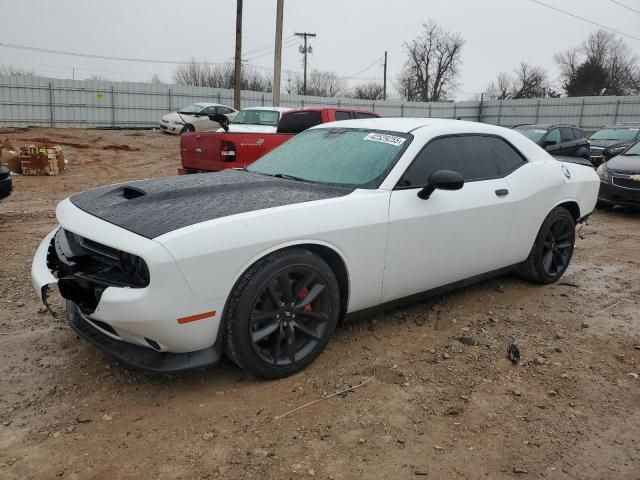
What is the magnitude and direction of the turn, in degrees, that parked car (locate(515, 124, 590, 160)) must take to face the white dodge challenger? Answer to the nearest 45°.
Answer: approximately 45° to its left

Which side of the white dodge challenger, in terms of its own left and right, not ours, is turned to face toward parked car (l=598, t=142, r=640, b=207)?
back

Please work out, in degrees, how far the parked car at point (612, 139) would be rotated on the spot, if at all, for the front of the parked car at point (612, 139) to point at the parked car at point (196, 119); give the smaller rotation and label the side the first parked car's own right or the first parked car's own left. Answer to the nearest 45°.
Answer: approximately 45° to the first parked car's own right

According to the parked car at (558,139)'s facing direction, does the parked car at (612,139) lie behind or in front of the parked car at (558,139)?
behind

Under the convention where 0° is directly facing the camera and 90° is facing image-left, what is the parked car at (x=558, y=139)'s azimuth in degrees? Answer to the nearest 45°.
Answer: approximately 45°

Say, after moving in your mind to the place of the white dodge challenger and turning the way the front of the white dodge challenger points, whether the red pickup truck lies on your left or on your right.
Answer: on your right

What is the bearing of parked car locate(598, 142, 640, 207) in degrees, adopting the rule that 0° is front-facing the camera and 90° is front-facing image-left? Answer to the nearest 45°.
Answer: approximately 45°

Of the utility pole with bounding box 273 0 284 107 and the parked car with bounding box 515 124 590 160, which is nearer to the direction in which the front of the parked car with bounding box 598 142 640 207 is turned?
the utility pole
